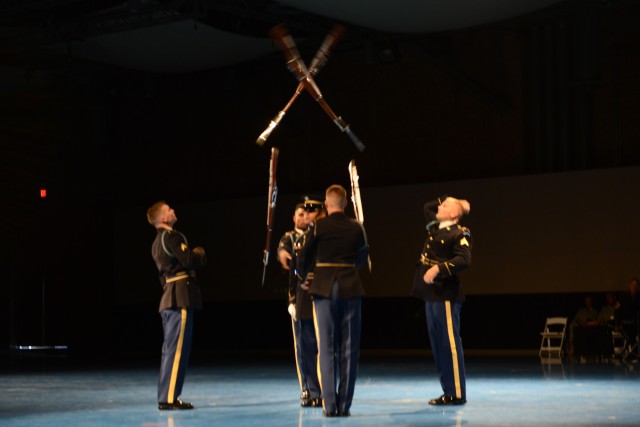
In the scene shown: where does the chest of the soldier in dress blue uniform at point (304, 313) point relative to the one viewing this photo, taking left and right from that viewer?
facing the viewer

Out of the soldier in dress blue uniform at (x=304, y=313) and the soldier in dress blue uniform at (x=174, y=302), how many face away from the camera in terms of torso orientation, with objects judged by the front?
0

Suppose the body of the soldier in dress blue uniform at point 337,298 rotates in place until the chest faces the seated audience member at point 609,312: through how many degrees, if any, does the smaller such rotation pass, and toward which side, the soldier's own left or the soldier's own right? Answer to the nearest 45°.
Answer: approximately 45° to the soldier's own right

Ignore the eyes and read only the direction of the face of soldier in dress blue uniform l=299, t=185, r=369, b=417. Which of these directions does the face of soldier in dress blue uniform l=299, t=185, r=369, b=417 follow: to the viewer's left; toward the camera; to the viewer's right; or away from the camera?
away from the camera

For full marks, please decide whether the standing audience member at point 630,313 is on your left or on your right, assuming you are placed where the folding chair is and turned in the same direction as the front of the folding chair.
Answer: on your left

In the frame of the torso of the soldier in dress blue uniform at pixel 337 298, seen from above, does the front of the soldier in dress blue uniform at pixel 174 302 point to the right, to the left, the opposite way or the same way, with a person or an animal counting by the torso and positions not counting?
to the right

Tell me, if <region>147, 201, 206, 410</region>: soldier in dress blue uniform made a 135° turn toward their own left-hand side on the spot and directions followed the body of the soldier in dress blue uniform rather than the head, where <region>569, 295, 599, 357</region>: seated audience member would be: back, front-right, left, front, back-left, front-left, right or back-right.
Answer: right

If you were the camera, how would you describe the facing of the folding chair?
facing the viewer and to the left of the viewer

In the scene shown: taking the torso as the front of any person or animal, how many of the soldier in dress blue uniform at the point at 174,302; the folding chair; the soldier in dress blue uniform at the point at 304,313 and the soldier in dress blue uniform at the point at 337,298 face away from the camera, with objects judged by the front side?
1

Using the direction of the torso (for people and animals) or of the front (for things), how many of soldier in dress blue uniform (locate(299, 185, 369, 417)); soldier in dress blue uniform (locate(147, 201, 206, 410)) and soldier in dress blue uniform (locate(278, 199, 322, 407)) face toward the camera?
1

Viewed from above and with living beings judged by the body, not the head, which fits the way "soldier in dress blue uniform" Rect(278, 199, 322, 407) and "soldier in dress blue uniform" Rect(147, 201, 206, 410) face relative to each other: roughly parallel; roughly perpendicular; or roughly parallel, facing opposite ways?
roughly perpendicular

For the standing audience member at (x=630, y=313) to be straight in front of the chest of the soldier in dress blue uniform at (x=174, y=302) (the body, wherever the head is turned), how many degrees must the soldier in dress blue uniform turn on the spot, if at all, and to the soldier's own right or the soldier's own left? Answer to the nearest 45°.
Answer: approximately 45° to the soldier's own left

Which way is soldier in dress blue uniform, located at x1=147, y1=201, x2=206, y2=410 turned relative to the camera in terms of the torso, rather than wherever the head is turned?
to the viewer's right

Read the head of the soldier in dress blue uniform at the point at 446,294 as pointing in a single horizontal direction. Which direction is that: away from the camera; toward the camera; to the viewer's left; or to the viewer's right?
to the viewer's left

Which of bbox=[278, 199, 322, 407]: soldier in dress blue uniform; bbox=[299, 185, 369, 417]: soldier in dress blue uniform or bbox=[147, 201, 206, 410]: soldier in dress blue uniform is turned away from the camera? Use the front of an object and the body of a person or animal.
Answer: bbox=[299, 185, 369, 417]: soldier in dress blue uniform

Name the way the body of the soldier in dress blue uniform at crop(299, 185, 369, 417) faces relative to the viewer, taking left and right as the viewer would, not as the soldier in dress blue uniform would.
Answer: facing away from the viewer
